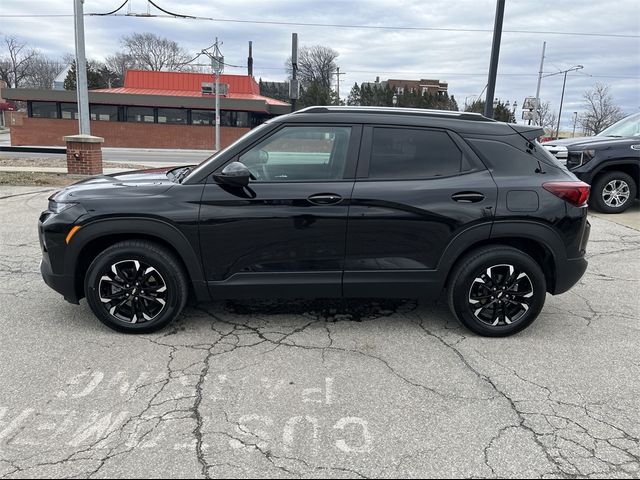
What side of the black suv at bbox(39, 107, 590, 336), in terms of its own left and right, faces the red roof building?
right

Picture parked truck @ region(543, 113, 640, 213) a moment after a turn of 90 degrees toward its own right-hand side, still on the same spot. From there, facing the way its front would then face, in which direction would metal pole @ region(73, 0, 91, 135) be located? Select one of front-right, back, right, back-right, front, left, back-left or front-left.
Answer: front-left

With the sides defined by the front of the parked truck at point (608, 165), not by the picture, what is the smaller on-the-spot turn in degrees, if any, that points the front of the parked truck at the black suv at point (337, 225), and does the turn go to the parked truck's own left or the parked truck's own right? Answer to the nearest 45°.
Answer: approximately 45° to the parked truck's own left

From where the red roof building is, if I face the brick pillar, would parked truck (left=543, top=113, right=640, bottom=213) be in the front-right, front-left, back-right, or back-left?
front-left

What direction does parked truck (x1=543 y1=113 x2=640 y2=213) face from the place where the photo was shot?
facing the viewer and to the left of the viewer

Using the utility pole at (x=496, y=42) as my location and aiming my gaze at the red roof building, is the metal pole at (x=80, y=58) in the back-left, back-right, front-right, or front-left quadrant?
front-left

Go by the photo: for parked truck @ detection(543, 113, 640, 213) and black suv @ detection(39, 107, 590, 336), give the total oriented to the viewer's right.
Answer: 0

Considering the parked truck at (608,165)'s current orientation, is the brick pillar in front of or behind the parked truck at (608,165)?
in front

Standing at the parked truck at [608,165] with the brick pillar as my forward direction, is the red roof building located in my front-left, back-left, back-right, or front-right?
front-right

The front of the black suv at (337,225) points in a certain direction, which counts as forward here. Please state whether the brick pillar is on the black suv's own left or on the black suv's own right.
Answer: on the black suv's own right

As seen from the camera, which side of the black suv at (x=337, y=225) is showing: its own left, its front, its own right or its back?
left

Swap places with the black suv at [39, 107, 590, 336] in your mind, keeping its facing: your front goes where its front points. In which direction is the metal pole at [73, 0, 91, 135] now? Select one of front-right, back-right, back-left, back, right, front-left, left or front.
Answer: front-right

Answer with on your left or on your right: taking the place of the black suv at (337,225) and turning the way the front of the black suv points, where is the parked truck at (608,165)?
on your right
